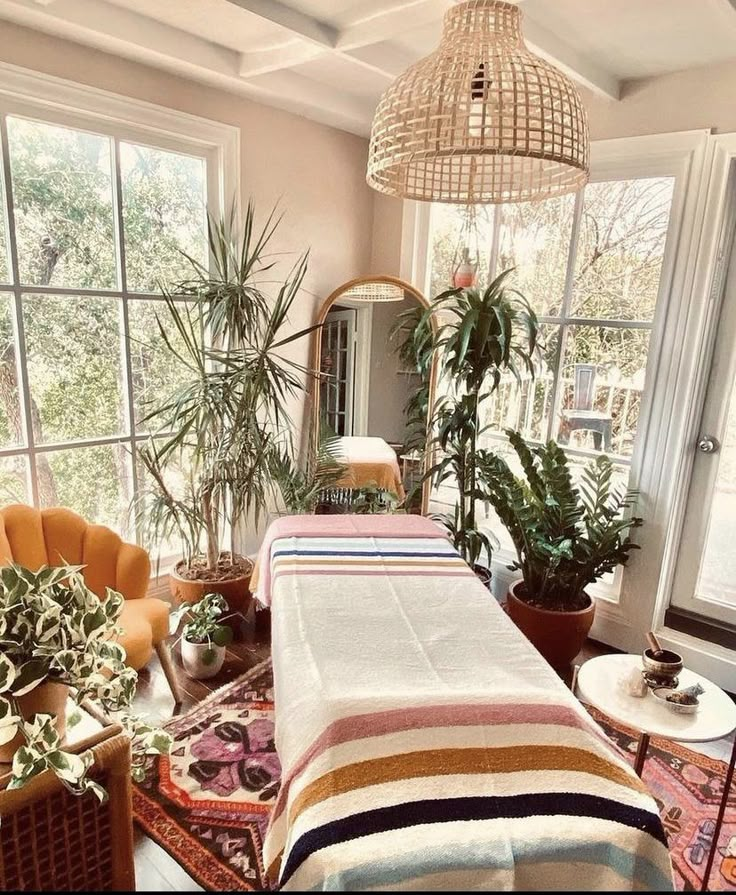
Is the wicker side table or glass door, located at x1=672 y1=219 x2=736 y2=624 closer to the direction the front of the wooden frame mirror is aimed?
the wicker side table

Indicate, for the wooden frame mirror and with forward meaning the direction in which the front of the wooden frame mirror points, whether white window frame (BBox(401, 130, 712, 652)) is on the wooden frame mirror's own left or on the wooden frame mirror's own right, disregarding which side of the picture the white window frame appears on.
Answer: on the wooden frame mirror's own left

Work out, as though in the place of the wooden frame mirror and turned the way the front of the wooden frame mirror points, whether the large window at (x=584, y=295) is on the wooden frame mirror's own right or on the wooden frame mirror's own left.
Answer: on the wooden frame mirror's own left

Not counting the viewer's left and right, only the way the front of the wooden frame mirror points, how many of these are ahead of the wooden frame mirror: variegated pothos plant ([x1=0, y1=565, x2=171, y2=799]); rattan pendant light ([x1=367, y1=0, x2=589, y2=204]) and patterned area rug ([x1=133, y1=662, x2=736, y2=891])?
3

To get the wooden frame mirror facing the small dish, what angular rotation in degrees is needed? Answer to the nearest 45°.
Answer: approximately 45° to its left

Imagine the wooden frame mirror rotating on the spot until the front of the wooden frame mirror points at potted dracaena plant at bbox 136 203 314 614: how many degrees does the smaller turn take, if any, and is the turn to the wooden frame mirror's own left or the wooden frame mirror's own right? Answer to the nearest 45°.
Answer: approximately 45° to the wooden frame mirror's own right

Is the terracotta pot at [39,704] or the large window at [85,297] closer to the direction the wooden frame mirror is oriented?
the terracotta pot

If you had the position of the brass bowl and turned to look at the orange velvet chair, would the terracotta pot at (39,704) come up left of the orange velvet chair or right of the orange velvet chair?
left

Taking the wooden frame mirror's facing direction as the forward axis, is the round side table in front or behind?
in front

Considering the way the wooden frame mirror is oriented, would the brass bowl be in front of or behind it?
in front

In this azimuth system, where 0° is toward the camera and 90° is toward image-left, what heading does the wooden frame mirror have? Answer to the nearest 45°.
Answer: approximately 0°

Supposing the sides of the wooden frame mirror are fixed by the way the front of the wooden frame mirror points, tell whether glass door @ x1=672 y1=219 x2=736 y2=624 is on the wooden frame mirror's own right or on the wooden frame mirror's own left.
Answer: on the wooden frame mirror's own left

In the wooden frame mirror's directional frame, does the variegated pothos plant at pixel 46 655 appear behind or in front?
in front

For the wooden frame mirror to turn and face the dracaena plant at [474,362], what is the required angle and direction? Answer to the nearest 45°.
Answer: approximately 45° to its left
